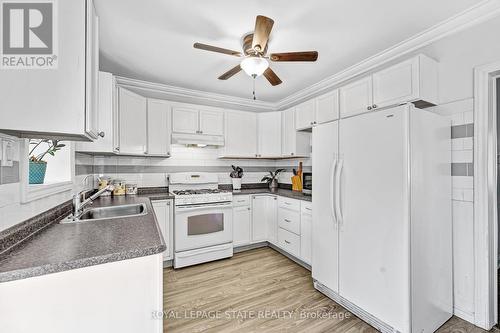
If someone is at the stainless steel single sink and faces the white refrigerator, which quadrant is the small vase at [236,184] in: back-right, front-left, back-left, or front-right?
front-left

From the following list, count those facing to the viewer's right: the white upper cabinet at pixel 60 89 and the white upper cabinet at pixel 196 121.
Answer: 1

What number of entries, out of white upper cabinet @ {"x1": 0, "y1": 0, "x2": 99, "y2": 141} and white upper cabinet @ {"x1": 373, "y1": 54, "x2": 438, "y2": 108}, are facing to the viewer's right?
1

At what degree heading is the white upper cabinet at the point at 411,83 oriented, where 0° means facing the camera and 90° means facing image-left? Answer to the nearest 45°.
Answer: approximately 45°

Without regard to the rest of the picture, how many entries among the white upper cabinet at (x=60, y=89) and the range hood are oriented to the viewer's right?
1

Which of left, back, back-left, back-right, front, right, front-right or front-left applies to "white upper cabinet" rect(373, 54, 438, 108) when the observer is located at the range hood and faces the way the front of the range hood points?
front-left

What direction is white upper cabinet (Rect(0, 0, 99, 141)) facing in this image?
to the viewer's right

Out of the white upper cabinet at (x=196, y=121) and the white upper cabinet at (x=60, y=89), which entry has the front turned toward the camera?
the white upper cabinet at (x=196, y=121)

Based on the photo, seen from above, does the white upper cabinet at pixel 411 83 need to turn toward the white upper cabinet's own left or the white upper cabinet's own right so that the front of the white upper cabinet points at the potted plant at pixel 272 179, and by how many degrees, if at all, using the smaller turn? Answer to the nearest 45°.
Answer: approximately 90° to the white upper cabinet's own right

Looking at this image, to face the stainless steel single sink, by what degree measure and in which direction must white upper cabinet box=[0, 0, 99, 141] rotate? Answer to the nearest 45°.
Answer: approximately 90° to its left

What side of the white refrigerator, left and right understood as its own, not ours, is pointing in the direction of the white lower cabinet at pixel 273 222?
right

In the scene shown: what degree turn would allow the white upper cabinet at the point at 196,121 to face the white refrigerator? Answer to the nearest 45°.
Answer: approximately 45° to its left

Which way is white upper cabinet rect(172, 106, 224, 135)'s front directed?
toward the camera
